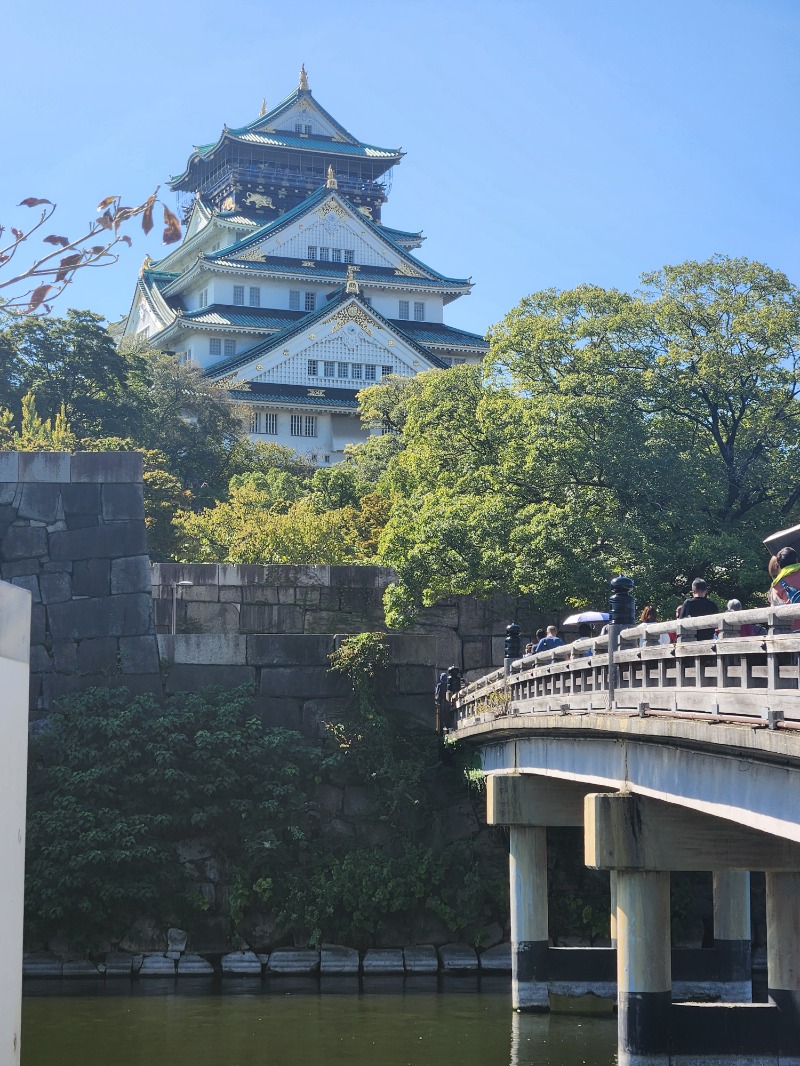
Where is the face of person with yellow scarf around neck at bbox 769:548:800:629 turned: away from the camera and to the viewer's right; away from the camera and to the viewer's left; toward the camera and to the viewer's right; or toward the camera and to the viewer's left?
away from the camera and to the viewer's left

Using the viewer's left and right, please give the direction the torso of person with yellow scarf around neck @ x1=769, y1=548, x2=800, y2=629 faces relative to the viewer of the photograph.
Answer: facing away from the viewer and to the left of the viewer

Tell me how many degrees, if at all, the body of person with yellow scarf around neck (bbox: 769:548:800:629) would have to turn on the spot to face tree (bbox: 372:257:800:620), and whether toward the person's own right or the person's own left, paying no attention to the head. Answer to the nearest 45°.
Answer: approximately 45° to the person's own right
